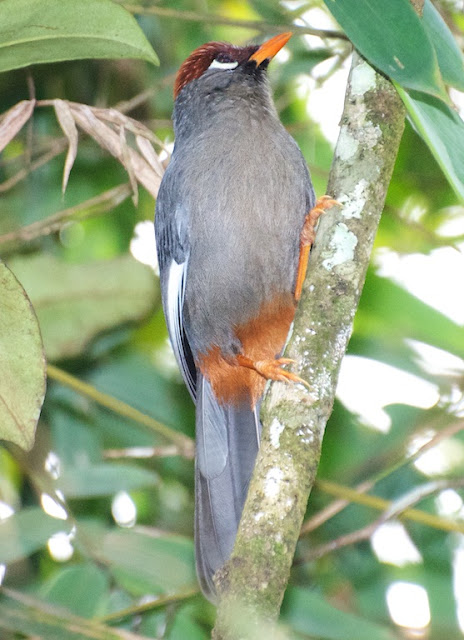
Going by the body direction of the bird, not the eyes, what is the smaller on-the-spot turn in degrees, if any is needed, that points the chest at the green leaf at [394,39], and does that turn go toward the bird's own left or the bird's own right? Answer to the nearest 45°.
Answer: approximately 45° to the bird's own right
